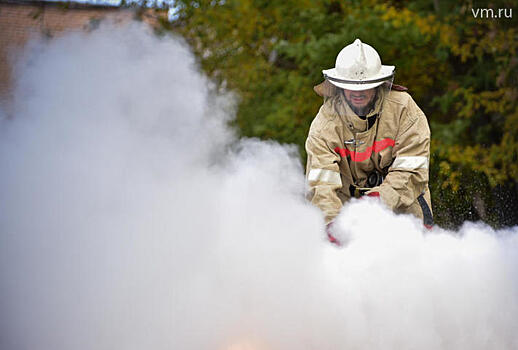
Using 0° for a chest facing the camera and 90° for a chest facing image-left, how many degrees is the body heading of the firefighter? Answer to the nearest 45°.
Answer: approximately 0°
